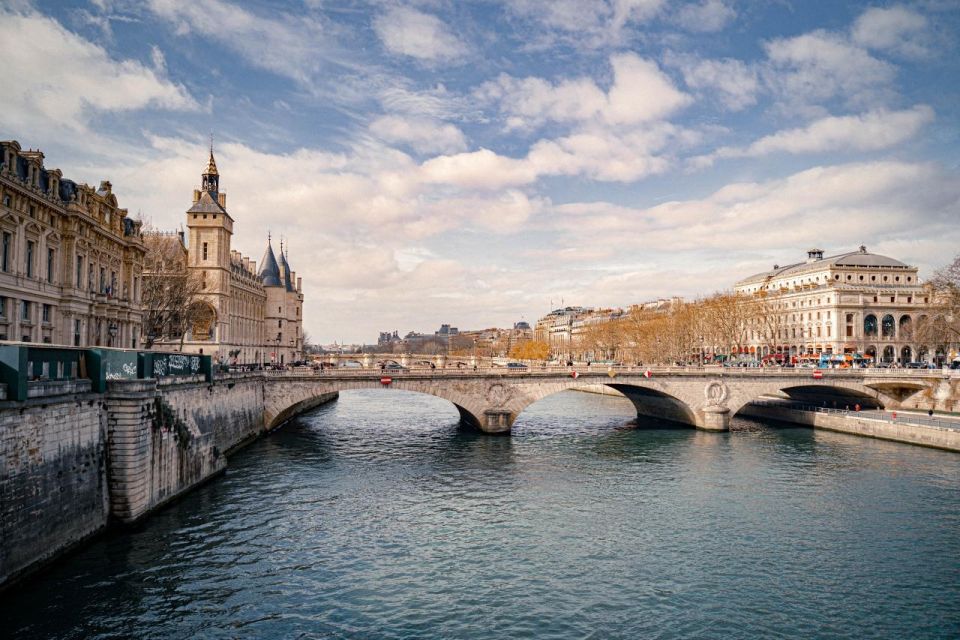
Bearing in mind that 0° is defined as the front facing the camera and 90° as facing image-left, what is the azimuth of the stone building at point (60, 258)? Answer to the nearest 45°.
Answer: approximately 315°
